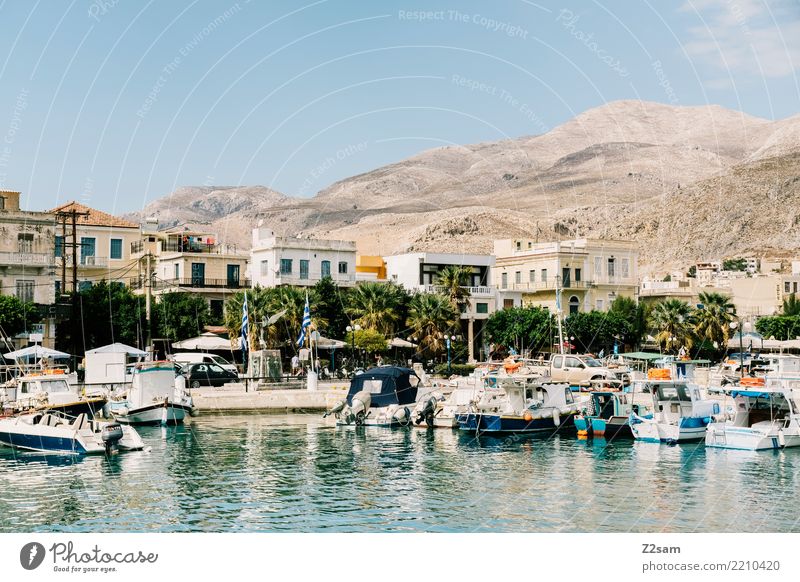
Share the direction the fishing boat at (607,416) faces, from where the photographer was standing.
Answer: facing away from the viewer and to the right of the viewer

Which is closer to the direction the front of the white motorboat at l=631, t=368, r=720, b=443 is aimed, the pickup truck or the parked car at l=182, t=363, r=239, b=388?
the pickup truck

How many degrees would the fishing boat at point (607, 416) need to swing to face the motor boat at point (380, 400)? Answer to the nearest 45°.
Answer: approximately 135° to its left

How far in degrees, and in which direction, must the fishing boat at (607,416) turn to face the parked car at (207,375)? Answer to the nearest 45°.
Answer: approximately 135° to its left

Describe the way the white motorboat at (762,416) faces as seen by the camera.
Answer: facing away from the viewer and to the right of the viewer

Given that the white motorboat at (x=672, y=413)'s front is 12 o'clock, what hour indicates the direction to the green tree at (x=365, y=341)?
The green tree is roughly at 9 o'clock from the white motorboat.

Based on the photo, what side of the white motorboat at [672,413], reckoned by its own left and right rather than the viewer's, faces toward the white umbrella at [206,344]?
left

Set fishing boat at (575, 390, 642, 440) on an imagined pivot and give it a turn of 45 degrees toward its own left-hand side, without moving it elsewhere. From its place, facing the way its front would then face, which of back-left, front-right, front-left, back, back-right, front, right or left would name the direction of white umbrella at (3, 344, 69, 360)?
left

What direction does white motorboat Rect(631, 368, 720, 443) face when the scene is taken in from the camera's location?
facing away from the viewer and to the right of the viewer
